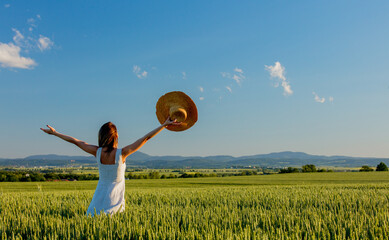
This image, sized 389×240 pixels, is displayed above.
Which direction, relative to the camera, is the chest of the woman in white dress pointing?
away from the camera

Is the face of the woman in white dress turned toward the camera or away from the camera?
away from the camera
